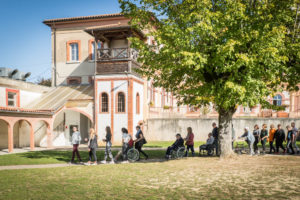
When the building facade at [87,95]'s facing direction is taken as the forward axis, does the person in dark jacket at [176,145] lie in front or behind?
in front

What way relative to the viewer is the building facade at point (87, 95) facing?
toward the camera

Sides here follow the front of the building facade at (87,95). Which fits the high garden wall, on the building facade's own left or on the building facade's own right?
on the building facade's own left

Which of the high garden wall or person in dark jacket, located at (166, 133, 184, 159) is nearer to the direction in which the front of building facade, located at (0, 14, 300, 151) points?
the person in dark jacket
